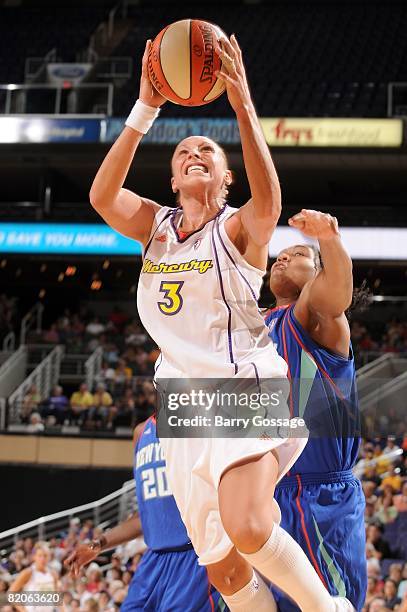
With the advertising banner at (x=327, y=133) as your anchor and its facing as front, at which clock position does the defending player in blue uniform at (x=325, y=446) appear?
The defending player in blue uniform is roughly at 12 o'clock from the advertising banner.

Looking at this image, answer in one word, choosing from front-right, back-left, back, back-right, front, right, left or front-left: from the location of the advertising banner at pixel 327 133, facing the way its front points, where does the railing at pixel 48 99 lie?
right

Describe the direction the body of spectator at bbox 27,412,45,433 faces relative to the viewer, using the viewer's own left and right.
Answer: facing the viewer

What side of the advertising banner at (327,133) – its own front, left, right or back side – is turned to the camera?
front

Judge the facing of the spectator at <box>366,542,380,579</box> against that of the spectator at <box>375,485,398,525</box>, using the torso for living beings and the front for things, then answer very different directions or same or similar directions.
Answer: same or similar directions

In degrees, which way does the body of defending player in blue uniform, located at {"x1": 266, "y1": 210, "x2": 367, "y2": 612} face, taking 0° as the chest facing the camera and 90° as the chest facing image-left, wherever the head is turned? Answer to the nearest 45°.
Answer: approximately 90°

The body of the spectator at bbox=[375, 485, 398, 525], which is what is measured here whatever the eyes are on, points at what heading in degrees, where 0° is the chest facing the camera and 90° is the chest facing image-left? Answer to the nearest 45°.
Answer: approximately 45°

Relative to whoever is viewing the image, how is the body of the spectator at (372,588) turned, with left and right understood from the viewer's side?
facing the viewer and to the left of the viewer

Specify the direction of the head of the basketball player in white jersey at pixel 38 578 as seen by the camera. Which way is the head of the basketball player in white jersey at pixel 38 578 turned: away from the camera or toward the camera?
toward the camera

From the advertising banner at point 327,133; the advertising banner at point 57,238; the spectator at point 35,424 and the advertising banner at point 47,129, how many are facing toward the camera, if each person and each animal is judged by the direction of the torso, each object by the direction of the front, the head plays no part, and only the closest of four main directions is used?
4

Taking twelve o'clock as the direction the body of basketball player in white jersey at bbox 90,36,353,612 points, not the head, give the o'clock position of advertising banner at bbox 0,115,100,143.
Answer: The advertising banner is roughly at 4 o'clock from the basketball player in white jersey.

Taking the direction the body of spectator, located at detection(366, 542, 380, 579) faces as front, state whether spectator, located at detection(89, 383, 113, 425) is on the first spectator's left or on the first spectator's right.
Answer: on the first spectator's right

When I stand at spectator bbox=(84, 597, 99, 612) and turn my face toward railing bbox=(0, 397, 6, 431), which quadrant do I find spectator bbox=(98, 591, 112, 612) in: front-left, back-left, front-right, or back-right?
front-right

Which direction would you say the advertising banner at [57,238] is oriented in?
toward the camera

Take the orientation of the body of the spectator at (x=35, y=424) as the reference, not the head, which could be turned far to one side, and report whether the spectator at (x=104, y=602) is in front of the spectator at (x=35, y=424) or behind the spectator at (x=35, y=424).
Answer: in front

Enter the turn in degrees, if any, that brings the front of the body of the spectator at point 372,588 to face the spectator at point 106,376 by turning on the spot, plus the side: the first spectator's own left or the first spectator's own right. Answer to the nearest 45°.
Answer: approximately 90° to the first spectator's own right
